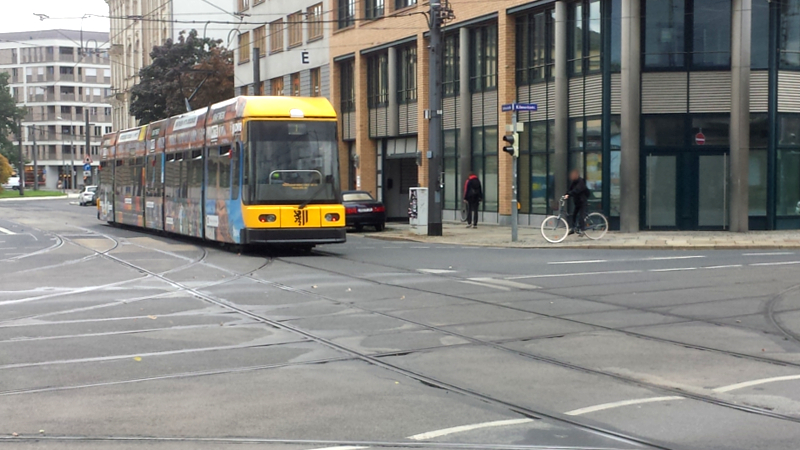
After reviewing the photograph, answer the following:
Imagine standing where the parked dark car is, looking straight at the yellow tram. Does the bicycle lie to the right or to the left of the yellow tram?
left

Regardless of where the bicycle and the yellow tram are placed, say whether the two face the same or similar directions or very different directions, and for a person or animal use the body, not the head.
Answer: very different directions

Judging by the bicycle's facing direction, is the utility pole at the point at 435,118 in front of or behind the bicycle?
in front

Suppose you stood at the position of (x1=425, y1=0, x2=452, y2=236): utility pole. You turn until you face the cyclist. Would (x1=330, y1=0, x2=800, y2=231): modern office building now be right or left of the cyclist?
left

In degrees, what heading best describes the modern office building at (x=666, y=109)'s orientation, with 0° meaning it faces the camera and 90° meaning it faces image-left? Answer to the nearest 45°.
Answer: approximately 0°

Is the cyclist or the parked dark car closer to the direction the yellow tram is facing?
the cyclist

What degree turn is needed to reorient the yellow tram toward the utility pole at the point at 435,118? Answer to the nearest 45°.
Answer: approximately 90° to its left

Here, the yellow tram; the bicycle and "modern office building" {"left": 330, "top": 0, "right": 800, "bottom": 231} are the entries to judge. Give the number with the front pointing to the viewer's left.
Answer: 1

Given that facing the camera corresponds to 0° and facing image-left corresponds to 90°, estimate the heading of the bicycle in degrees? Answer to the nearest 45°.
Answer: approximately 90°

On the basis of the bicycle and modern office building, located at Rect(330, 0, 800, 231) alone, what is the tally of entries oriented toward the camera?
1

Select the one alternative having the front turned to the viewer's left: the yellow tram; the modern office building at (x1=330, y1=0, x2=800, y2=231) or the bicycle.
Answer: the bicycle
